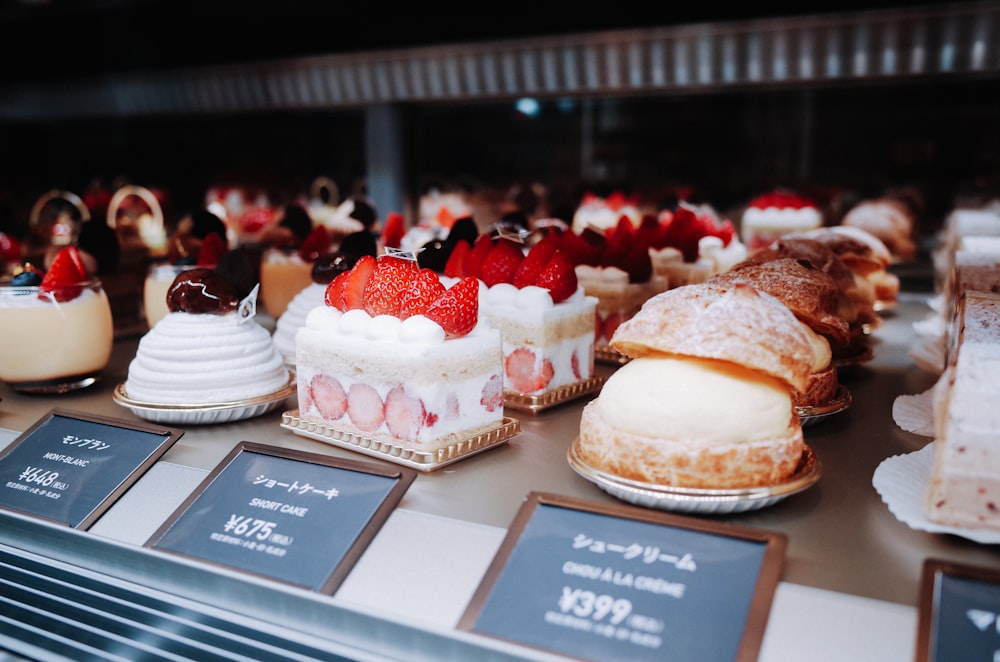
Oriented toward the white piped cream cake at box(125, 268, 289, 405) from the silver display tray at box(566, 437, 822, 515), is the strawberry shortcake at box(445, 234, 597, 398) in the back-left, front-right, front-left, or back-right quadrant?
front-right

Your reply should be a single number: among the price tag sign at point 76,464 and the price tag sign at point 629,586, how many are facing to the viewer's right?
0

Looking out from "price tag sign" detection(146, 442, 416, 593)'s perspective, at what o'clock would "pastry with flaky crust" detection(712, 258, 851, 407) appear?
The pastry with flaky crust is roughly at 7 o'clock from the price tag sign.

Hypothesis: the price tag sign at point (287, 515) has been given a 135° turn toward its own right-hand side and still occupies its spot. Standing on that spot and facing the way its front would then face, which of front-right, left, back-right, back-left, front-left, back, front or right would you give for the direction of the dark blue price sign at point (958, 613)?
back-right

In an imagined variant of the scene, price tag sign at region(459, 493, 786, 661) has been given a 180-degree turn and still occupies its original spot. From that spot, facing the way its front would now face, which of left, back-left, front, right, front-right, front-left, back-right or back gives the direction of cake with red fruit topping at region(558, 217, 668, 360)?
front-left

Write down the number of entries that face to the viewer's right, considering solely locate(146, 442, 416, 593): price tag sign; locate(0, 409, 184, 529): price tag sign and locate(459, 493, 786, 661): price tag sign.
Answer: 0

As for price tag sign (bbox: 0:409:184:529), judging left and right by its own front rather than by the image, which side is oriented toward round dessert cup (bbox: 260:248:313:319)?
back

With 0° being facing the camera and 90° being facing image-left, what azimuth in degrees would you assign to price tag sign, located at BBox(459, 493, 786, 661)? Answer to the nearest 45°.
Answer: approximately 45°

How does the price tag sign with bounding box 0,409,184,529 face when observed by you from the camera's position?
facing the viewer and to the left of the viewer

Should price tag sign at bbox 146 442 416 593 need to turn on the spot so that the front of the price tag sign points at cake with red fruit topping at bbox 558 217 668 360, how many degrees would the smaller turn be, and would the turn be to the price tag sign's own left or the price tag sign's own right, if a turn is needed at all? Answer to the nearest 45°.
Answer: approximately 180°

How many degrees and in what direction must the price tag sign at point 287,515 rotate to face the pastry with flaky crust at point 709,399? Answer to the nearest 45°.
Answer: approximately 135° to its left

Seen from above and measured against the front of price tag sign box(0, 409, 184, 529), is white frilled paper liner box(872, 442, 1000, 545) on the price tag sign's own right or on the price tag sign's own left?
on the price tag sign's own left

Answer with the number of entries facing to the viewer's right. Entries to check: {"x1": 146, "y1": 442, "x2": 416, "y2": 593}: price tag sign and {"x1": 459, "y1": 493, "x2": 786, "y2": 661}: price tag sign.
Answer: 0

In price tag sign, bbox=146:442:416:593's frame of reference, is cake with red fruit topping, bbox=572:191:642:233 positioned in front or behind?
behind

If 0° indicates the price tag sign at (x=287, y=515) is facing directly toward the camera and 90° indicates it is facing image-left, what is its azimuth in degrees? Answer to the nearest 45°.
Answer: approximately 45°

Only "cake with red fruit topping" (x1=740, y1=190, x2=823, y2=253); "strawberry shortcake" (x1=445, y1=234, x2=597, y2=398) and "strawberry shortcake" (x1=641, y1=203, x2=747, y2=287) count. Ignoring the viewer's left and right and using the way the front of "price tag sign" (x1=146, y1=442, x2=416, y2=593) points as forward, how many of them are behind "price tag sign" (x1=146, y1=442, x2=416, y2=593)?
3

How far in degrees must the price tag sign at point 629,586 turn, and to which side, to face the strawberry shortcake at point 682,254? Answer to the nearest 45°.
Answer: approximately 135° to its right

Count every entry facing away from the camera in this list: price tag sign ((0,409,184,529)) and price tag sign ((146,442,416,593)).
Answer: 0
